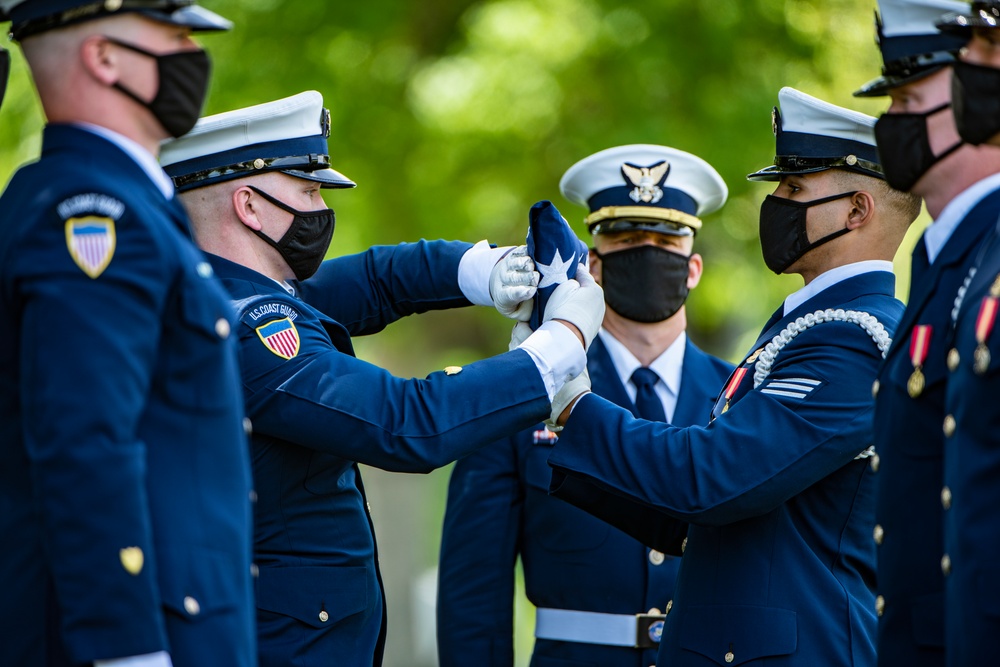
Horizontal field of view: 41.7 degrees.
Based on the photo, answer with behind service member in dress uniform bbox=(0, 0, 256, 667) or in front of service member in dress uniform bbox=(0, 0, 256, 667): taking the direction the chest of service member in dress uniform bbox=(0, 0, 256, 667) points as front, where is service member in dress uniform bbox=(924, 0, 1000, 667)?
in front

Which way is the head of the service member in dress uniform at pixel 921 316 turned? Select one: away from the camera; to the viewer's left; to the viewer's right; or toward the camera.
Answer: to the viewer's left

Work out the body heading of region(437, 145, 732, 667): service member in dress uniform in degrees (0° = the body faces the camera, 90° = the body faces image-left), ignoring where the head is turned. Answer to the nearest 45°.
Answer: approximately 0°

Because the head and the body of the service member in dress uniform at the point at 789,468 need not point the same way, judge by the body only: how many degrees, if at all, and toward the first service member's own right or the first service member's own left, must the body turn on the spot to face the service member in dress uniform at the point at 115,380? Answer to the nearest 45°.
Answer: approximately 45° to the first service member's own left

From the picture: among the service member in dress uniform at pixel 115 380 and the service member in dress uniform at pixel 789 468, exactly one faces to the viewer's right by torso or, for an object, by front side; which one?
the service member in dress uniform at pixel 115 380

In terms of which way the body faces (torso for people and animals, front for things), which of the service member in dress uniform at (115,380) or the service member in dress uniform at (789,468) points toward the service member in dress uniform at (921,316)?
the service member in dress uniform at (115,380)

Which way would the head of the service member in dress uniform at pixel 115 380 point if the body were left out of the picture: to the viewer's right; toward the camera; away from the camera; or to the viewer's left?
to the viewer's right

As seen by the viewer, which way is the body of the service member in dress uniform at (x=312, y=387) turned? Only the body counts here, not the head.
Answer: to the viewer's right

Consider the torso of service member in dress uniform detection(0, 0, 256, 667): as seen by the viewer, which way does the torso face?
to the viewer's right

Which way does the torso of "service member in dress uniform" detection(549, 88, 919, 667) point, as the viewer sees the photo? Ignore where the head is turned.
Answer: to the viewer's left

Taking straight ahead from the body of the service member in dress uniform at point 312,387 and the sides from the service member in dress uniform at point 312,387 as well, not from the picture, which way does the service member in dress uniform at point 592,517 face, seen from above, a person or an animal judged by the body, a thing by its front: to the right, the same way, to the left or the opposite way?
to the right

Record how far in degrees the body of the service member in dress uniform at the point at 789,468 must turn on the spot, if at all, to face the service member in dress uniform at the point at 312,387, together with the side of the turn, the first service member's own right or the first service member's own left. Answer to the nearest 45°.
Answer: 0° — they already face them

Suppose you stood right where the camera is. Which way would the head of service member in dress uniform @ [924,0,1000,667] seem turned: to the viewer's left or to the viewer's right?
to the viewer's left

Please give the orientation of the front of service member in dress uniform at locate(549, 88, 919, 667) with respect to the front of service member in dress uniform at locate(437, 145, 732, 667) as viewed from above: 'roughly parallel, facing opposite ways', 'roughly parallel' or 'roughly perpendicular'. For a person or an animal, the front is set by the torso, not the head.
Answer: roughly perpendicular
